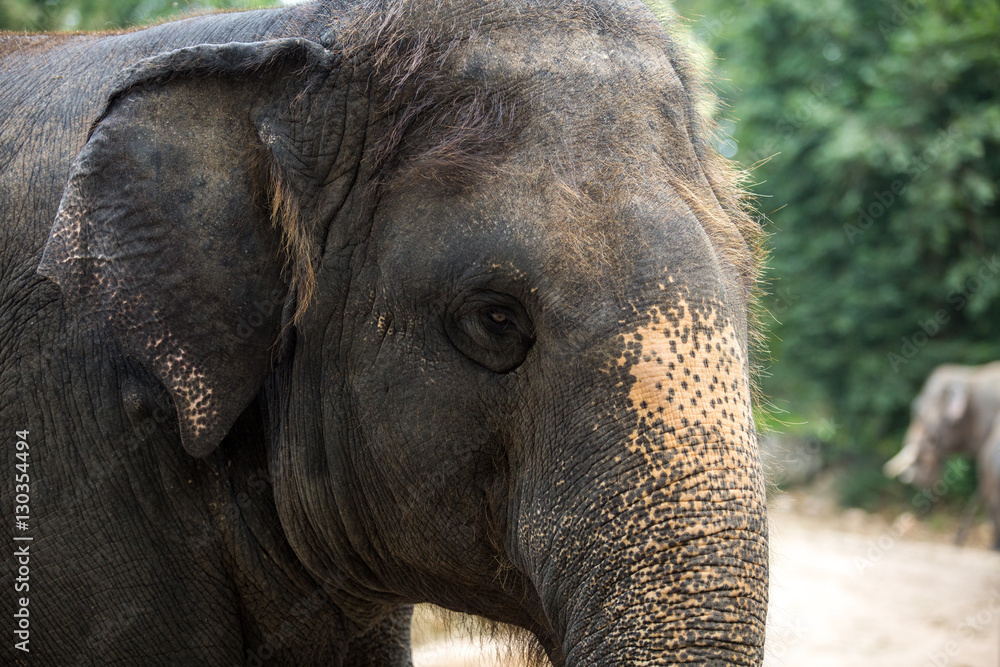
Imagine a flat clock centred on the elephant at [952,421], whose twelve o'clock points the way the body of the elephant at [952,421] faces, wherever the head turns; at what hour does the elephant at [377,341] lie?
the elephant at [377,341] is roughly at 9 o'clock from the elephant at [952,421].

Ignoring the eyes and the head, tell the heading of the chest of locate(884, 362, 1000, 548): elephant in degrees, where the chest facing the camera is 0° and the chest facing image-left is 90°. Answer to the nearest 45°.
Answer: approximately 90°
